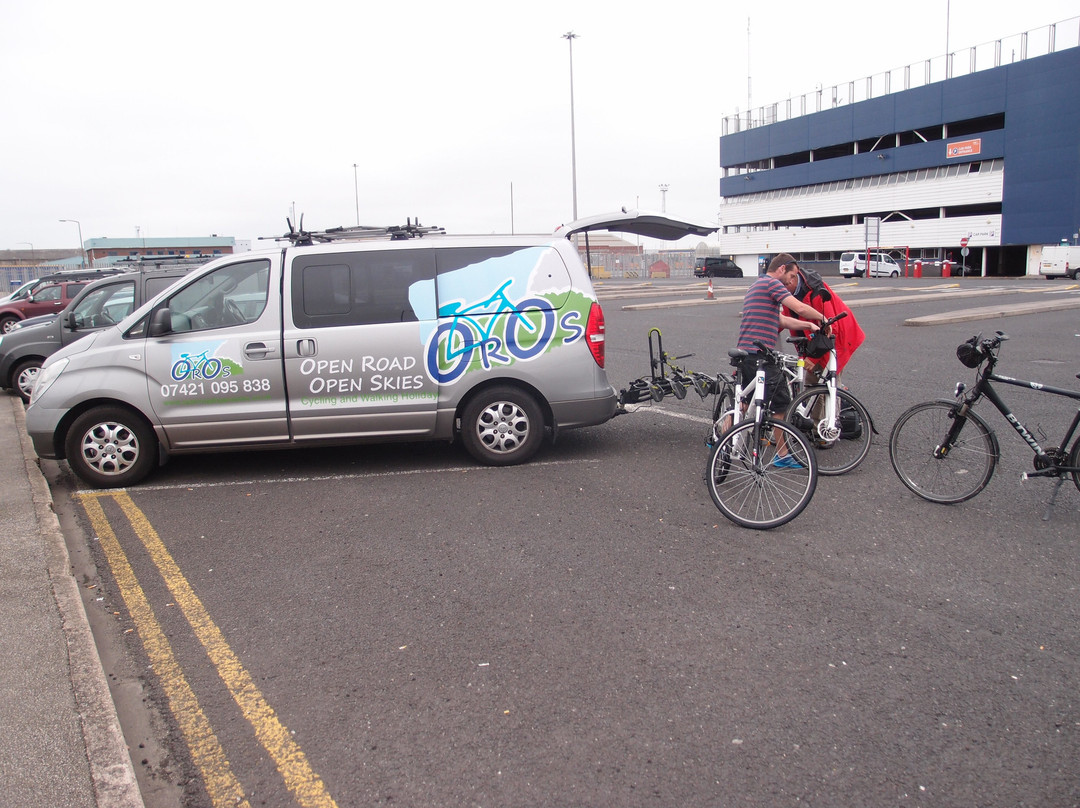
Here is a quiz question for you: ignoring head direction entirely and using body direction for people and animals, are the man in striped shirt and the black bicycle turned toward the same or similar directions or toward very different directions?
very different directions

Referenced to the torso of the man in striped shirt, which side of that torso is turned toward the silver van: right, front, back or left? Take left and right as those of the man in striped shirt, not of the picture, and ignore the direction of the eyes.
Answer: back

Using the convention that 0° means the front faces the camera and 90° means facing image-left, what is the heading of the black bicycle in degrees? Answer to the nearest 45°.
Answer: approximately 90°

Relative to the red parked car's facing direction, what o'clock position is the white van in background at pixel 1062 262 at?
The white van in background is roughly at 6 o'clock from the red parked car.

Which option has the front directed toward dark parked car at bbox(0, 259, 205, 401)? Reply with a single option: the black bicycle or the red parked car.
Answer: the black bicycle

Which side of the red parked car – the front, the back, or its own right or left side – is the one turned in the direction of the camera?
left

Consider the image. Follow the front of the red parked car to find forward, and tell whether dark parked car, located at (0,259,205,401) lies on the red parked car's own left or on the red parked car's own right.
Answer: on the red parked car's own left

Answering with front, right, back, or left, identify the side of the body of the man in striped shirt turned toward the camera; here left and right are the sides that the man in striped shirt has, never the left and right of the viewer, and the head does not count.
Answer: right

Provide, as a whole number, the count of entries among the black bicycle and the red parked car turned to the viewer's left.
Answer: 2

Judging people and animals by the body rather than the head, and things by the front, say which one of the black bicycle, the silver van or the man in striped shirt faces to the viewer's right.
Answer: the man in striped shirt

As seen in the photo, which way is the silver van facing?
to the viewer's left

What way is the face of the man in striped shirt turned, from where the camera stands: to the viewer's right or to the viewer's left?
to the viewer's right
